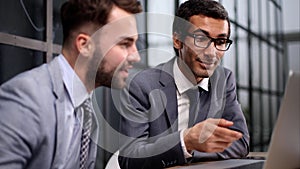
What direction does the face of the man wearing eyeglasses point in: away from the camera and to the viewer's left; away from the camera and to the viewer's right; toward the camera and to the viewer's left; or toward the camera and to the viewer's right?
toward the camera and to the viewer's right

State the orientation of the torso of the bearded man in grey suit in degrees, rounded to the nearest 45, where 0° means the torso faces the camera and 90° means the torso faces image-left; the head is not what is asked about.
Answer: approximately 270°

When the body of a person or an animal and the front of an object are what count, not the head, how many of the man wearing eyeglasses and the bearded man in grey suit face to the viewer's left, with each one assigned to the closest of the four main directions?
0

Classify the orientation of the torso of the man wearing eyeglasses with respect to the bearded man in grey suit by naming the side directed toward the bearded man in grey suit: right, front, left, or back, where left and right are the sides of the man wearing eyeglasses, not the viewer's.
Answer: right

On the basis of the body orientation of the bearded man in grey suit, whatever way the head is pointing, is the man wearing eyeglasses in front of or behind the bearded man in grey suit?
in front

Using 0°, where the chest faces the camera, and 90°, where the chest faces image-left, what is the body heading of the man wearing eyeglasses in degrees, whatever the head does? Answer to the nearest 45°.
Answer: approximately 315°

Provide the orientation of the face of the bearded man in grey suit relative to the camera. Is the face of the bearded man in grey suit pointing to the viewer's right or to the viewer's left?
to the viewer's right
